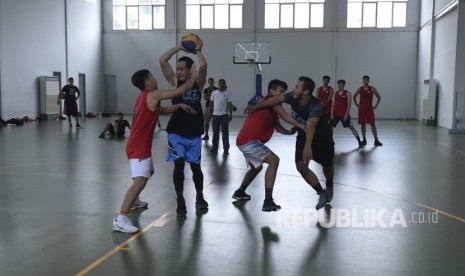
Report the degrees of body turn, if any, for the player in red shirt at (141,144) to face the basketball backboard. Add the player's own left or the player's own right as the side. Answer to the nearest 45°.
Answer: approximately 90° to the player's own left

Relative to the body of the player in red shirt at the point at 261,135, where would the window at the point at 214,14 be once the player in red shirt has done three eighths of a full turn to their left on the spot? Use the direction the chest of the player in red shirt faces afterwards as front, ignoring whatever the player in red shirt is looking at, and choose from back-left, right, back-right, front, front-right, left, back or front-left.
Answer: front-right

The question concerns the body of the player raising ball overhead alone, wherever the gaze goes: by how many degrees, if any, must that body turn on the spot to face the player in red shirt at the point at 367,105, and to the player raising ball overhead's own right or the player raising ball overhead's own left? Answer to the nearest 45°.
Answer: approximately 135° to the player raising ball overhead's own left

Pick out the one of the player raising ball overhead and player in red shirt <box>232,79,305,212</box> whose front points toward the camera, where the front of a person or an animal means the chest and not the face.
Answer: the player raising ball overhead

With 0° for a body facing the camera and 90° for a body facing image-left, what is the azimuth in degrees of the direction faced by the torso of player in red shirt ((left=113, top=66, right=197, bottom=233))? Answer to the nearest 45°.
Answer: approximately 270°

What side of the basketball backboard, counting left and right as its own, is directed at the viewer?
front

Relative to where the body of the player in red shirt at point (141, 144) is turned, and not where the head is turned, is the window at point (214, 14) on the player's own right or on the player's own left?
on the player's own left

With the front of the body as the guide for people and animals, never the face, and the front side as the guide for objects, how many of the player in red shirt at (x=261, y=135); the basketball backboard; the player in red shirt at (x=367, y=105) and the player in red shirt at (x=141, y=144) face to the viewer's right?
2

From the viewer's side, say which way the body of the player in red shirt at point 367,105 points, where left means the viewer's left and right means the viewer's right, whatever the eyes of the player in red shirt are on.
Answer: facing the viewer

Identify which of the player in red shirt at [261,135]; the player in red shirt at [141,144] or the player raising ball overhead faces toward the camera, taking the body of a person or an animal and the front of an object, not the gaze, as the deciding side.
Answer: the player raising ball overhead

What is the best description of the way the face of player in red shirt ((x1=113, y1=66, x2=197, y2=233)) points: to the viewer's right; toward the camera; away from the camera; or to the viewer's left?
to the viewer's right

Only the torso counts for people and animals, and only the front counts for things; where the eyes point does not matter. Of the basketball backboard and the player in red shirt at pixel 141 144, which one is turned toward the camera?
the basketball backboard

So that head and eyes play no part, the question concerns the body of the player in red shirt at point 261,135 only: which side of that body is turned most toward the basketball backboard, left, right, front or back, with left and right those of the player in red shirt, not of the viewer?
left

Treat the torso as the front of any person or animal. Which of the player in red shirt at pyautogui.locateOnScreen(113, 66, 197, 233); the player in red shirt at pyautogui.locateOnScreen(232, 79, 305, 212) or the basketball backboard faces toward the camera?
the basketball backboard

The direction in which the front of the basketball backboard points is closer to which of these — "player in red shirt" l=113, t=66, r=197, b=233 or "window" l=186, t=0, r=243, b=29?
the player in red shirt

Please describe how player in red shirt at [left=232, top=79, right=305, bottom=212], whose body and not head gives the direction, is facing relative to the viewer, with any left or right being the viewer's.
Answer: facing to the right of the viewer
